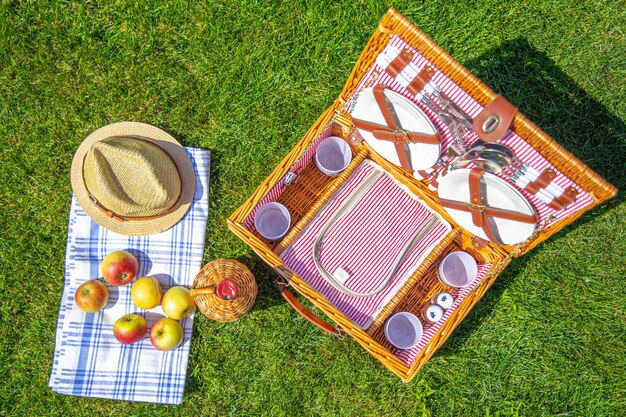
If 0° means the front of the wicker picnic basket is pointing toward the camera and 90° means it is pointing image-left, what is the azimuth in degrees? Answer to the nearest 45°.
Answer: approximately 45°

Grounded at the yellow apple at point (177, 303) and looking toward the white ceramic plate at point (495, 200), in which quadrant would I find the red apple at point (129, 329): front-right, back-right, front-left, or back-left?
back-right
